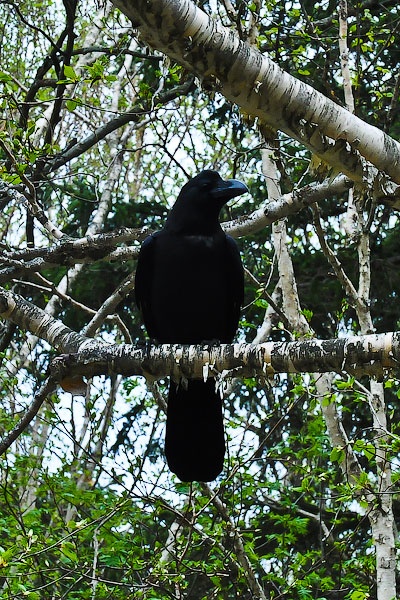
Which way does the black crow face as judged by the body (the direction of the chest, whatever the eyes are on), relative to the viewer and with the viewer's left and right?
facing the viewer
